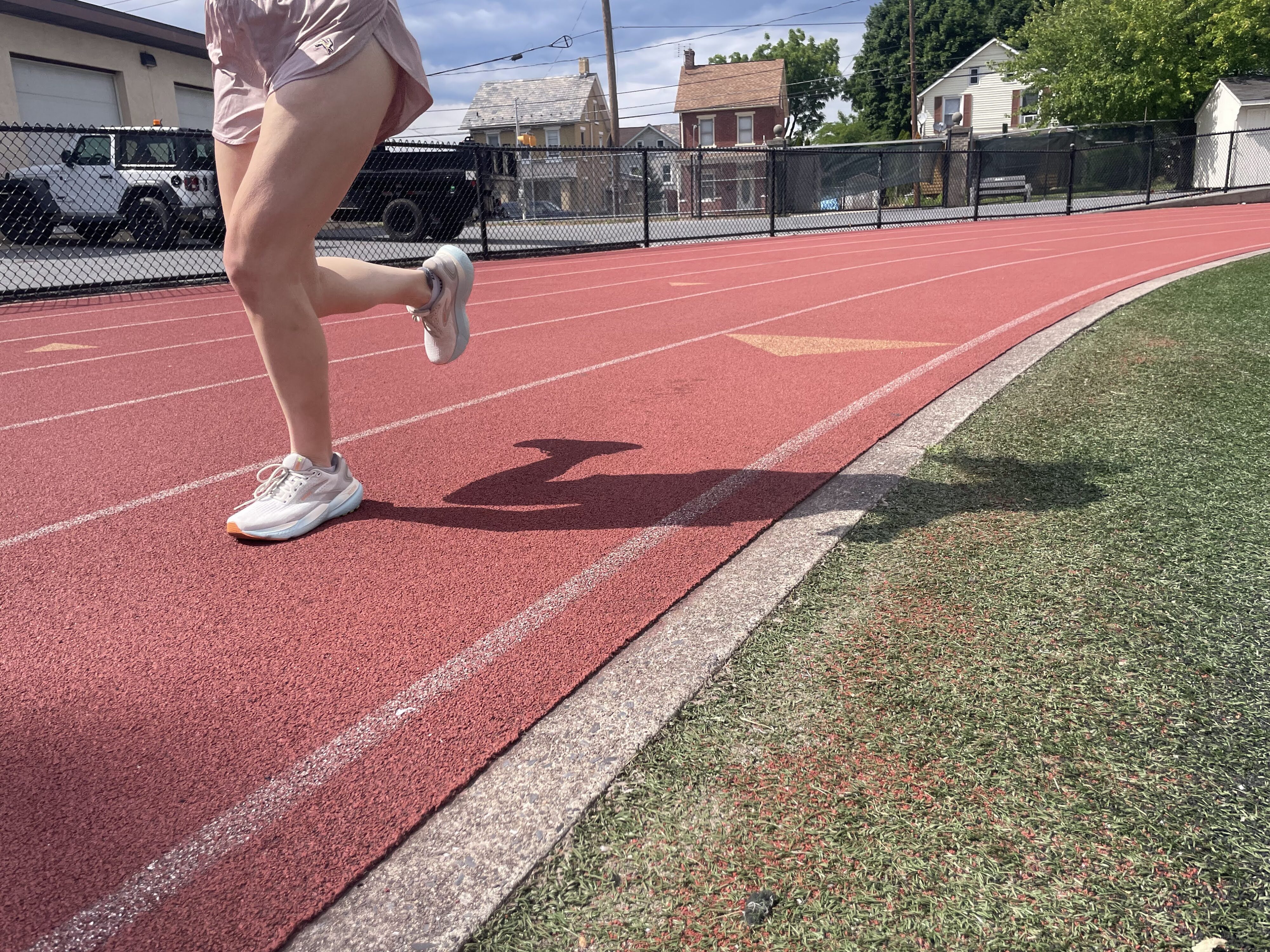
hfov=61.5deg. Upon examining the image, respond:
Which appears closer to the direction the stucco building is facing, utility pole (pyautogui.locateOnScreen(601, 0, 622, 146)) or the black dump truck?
the black dump truck

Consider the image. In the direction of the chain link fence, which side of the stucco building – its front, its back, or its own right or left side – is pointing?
front

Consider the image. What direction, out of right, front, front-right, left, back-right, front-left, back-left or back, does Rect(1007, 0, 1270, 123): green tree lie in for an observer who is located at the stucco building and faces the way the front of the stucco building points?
front-left

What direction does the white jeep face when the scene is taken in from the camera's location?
facing away from the viewer and to the left of the viewer

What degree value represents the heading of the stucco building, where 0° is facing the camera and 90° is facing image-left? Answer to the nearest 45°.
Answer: approximately 315°

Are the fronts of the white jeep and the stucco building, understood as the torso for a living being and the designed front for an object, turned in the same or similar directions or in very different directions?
very different directions

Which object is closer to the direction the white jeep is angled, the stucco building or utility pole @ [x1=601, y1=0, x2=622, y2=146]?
the stucco building
